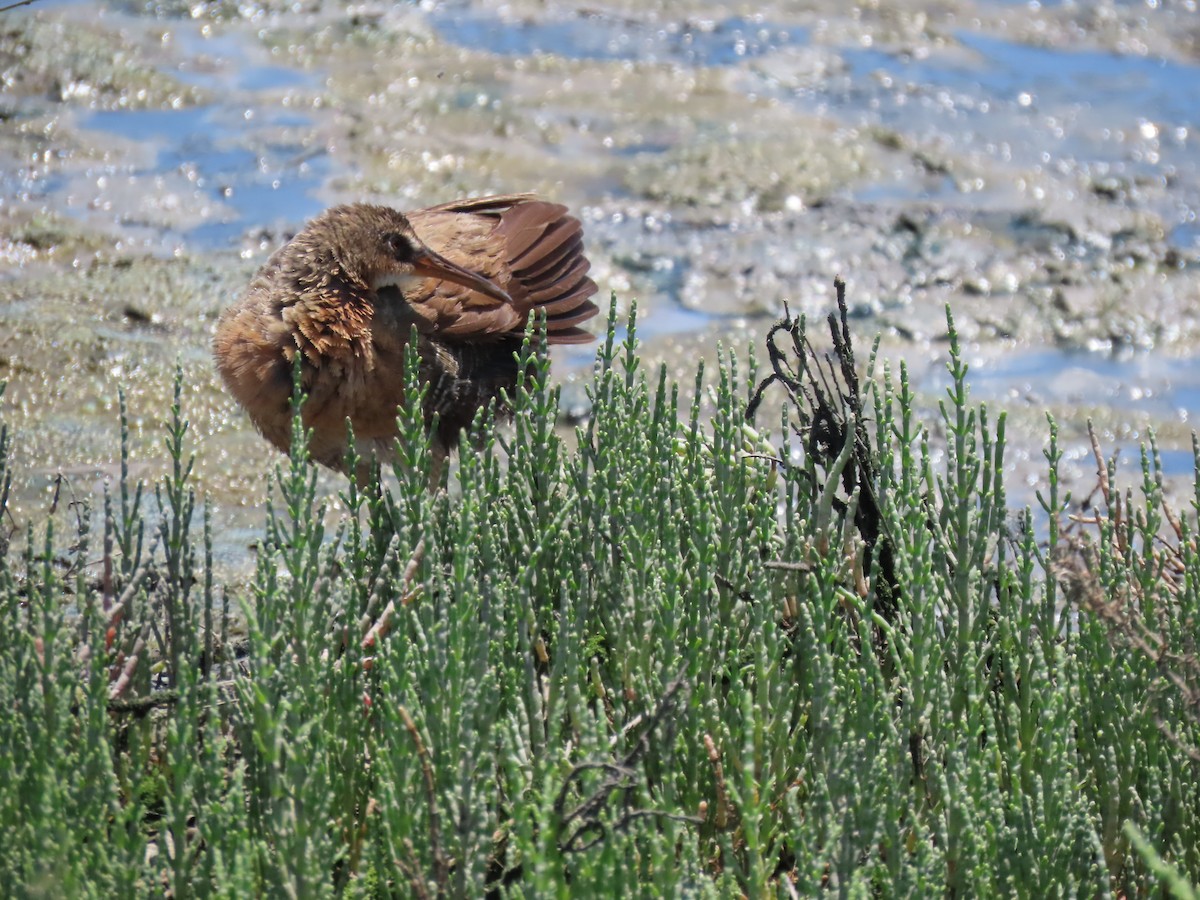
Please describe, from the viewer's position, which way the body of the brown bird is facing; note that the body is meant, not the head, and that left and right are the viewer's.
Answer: facing the viewer and to the left of the viewer

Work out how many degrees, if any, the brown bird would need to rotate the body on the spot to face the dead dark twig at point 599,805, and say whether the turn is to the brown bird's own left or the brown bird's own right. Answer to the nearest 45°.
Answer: approximately 45° to the brown bird's own left
